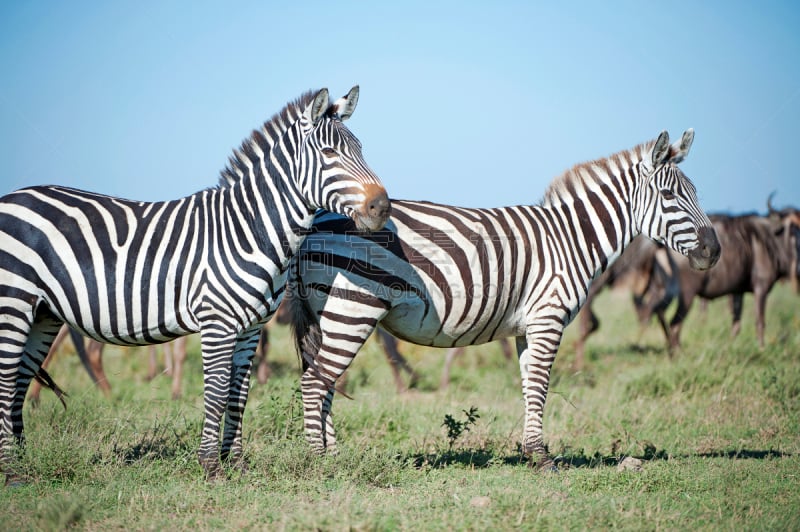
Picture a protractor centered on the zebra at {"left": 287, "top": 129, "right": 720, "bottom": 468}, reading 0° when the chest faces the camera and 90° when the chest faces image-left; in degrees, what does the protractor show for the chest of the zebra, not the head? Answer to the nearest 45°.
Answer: approximately 270°

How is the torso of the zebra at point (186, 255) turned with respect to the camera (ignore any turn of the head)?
to the viewer's right

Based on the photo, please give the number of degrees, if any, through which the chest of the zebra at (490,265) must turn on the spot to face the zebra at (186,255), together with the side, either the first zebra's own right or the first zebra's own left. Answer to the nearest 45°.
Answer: approximately 135° to the first zebra's own right

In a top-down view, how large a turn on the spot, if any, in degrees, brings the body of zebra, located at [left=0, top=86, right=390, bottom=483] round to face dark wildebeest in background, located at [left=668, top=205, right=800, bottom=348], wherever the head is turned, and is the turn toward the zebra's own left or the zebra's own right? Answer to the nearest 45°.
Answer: approximately 45° to the zebra's own left

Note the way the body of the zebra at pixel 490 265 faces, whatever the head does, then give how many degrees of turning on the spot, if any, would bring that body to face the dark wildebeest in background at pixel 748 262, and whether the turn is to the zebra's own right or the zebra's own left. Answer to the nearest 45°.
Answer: approximately 45° to the zebra's own left

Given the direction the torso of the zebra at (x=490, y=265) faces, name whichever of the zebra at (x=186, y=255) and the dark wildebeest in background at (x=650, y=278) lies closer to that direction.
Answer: the dark wildebeest in background

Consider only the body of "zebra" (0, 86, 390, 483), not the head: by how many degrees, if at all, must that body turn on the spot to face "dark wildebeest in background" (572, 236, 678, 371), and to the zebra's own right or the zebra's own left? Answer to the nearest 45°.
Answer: approximately 45° to the zebra's own left

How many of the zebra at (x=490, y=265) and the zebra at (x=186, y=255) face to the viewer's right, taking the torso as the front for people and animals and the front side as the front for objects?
2
